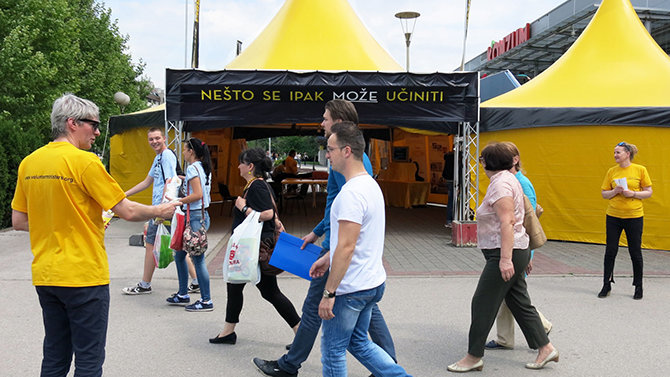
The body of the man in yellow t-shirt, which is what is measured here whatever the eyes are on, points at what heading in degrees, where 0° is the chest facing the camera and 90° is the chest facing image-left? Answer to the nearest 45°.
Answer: approximately 225°

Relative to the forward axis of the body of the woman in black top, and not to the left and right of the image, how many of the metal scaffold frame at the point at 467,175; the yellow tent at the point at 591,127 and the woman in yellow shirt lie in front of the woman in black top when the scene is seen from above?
0

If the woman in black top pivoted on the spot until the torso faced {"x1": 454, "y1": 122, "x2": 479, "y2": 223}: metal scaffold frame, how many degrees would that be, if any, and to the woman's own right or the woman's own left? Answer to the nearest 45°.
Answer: approximately 135° to the woman's own right

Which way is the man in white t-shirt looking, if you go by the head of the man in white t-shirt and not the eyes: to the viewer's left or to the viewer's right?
to the viewer's left

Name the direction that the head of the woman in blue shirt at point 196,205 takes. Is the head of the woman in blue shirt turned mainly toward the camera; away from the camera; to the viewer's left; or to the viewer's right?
to the viewer's left

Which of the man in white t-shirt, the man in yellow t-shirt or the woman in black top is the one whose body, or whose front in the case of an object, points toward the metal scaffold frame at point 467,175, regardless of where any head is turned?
the man in yellow t-shirt

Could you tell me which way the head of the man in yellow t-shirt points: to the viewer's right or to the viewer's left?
to the viewer's right

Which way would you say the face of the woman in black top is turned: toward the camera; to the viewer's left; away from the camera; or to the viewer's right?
to the viewer's left

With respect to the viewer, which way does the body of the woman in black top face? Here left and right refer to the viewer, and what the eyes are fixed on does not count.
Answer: facing to the left of the viewer

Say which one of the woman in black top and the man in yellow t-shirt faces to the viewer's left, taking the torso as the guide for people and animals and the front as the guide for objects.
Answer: the woman in black top
